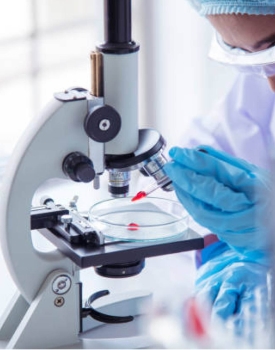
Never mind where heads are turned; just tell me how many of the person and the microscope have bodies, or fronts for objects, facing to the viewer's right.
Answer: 1

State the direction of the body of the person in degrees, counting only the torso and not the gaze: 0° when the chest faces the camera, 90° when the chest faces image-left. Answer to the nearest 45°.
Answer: approximately 45°

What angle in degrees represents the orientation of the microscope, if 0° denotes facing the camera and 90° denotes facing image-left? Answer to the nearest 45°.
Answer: approximately 270°

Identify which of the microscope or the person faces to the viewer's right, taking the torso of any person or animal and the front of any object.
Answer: the microscope
